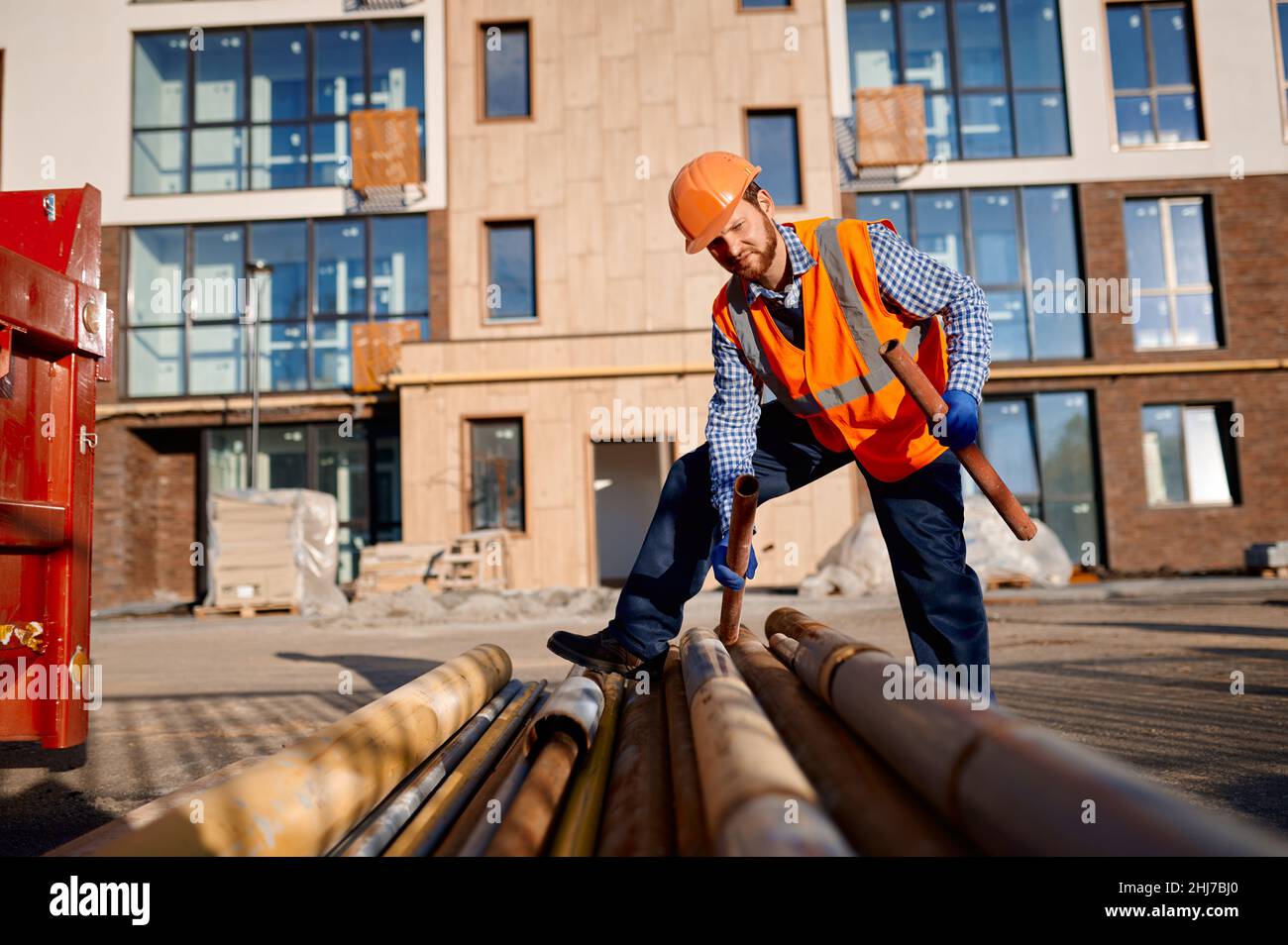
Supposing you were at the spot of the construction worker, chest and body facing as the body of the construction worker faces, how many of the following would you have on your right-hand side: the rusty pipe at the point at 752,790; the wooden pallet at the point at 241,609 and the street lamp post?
2

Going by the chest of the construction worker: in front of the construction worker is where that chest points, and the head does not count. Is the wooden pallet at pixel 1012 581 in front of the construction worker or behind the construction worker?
behind

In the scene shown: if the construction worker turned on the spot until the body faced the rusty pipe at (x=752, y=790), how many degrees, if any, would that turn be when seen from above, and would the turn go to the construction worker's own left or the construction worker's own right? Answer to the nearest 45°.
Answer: approximately 45° to the construction worker's own left

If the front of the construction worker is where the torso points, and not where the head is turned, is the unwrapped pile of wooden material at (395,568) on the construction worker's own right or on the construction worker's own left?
on the construction worker's own right

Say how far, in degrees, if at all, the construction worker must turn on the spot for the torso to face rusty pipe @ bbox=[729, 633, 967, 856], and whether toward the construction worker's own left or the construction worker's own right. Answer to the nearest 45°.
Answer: approximately 45° to the construction worker's own left

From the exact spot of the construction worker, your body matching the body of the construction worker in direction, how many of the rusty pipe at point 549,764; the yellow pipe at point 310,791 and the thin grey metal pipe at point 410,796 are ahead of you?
3

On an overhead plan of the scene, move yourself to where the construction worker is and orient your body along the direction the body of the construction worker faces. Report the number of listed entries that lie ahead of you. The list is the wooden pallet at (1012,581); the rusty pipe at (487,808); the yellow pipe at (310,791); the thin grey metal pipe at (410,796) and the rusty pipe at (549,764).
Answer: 4

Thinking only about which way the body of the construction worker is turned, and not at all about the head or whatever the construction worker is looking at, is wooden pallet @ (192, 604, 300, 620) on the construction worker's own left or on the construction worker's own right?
on the construction worker's own right

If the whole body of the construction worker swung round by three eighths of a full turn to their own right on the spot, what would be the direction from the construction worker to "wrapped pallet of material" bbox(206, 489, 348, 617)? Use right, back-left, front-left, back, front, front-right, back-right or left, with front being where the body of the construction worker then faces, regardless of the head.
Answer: front-left

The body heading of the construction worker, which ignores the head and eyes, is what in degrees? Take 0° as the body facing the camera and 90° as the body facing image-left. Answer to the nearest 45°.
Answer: approximately 45°
